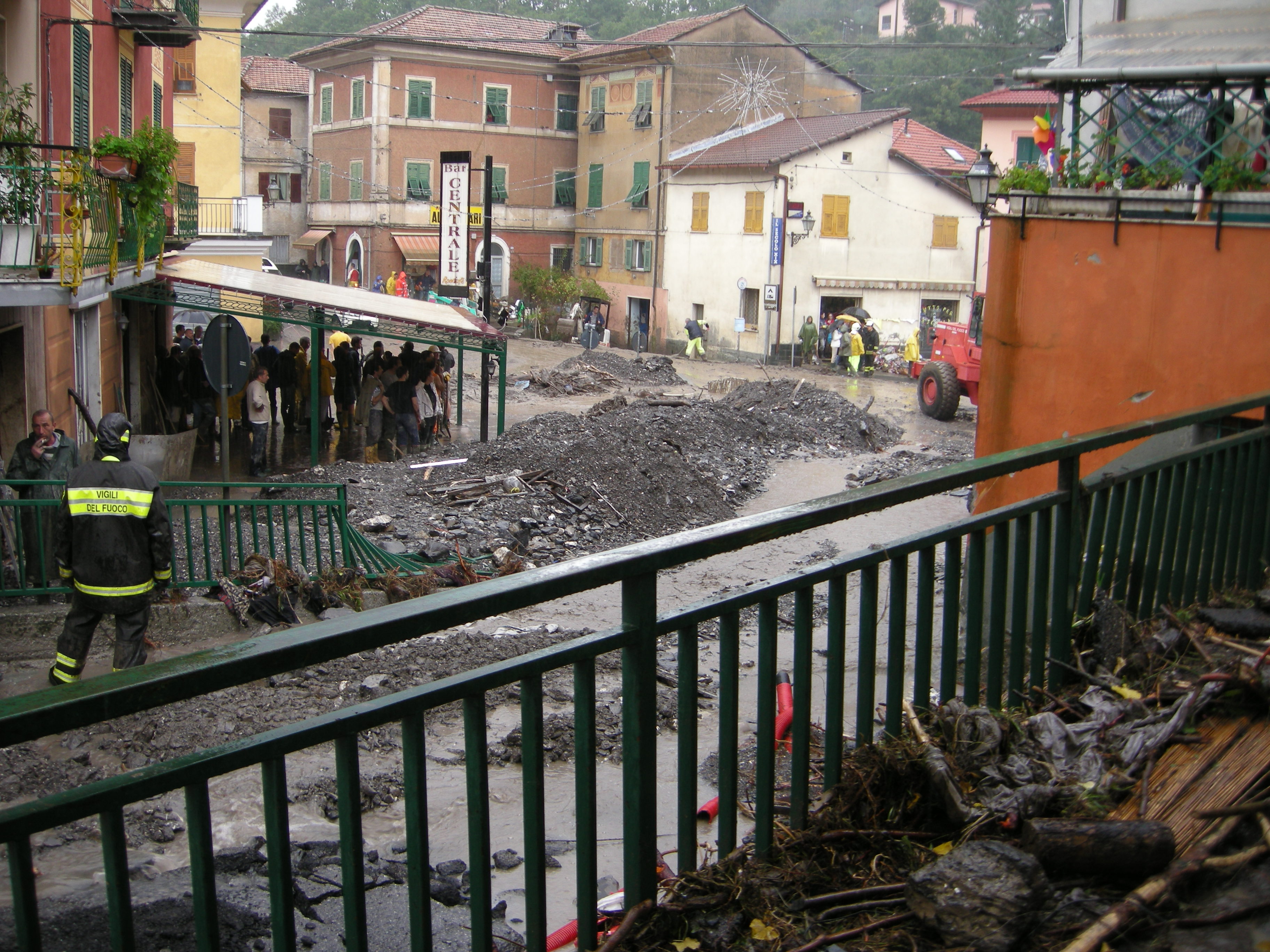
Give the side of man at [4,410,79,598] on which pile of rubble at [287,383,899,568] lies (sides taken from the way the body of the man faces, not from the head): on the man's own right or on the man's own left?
on the man's own left

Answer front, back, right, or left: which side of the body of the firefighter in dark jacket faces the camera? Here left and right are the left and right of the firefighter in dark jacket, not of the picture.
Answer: back

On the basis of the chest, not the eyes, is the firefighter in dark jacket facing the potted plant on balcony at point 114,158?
yes

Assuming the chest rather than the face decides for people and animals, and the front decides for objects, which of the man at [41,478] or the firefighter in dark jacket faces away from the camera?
the firefighter in dark jacket

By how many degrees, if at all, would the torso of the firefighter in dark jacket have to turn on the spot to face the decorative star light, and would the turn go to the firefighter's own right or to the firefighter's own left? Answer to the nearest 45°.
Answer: approximately 45° to the firefighter's own right

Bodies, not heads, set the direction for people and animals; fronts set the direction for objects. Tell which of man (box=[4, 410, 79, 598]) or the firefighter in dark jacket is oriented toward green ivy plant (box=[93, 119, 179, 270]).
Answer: the firefighter in dark jacket

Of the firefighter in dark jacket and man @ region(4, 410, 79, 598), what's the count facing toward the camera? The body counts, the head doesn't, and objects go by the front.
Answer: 1

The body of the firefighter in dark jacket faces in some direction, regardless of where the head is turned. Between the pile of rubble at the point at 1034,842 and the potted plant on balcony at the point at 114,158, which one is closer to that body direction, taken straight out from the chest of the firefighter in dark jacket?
the potted plant on balcony

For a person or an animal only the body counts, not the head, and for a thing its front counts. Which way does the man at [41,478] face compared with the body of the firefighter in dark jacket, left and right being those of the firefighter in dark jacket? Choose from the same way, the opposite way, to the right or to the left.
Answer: the opposite way

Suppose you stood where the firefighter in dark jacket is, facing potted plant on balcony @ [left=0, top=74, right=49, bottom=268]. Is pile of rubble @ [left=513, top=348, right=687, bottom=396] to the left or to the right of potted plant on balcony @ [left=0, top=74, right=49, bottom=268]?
right
